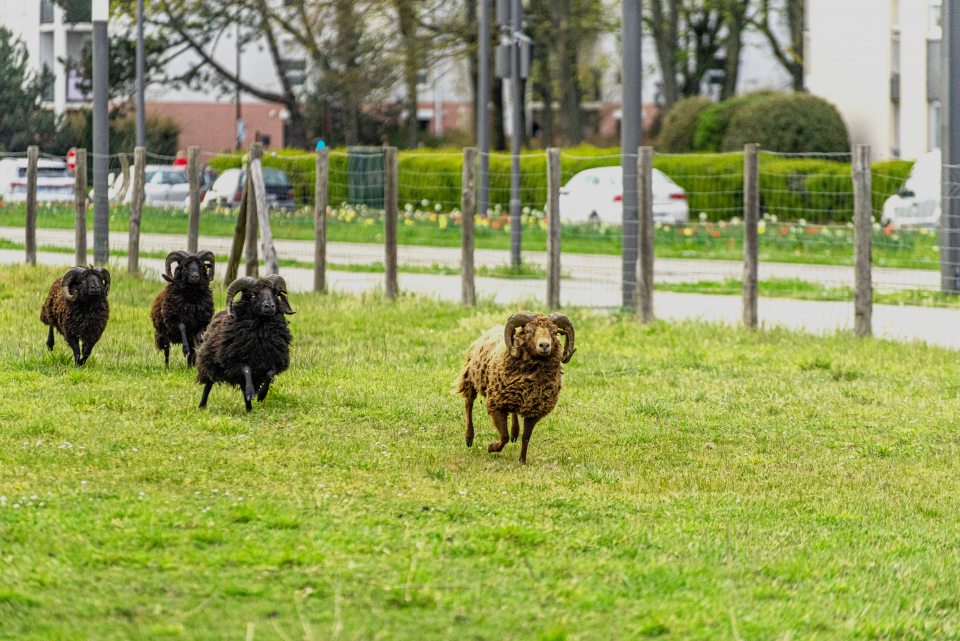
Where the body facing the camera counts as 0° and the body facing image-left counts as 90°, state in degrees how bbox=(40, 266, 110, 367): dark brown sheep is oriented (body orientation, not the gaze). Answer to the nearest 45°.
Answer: approximately 315°

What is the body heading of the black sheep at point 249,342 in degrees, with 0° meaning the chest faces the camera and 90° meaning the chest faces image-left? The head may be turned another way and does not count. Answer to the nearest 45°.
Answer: approximately 315°

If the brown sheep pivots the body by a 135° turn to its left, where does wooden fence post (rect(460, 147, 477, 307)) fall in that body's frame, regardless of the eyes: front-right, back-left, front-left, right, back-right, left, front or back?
front

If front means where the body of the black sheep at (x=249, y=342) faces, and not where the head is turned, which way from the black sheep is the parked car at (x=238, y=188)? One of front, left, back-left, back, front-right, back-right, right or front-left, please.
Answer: back-left

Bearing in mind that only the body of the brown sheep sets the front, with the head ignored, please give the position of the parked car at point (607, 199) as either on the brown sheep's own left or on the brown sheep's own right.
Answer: on the brown sheep's own left
